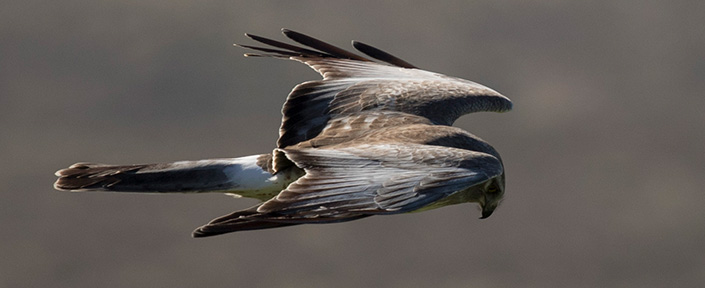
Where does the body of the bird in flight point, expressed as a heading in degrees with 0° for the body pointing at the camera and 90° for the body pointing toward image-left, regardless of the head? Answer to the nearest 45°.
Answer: approximately 270°
